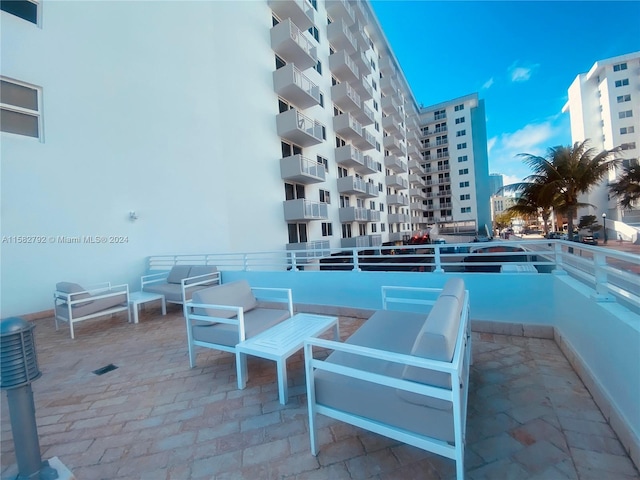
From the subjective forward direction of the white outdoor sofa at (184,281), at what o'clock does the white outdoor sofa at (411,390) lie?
the white outdoor sofa at (411,390) is roughly at 10 o'clock from the white outdoor sofa at (184,281).

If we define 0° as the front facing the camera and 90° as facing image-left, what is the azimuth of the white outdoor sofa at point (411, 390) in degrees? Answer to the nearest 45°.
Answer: approximately 90°

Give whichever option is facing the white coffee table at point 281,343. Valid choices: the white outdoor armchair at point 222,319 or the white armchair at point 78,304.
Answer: the white outdoor armchair

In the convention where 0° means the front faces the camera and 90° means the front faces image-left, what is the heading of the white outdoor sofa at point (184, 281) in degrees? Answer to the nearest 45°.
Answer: approximately 45°

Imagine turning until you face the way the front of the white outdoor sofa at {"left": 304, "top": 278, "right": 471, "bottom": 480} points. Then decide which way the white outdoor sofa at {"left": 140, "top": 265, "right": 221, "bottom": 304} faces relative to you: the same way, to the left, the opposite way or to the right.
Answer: to the left

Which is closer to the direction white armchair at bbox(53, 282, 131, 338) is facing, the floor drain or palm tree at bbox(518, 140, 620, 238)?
the palm tree

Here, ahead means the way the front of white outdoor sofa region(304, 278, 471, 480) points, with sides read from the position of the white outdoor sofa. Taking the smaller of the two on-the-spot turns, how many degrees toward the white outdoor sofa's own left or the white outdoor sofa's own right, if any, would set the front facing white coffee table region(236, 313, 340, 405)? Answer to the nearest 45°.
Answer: approximately 45° to the white outdoor sofa's own right

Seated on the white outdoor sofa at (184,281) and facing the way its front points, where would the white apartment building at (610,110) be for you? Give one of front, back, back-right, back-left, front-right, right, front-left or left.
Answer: back-left

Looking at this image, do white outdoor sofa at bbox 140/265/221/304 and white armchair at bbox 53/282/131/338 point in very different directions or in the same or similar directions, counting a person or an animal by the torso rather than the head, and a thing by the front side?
very different directions

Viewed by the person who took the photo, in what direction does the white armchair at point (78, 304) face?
facing away from the viewer and to the right of the viewer

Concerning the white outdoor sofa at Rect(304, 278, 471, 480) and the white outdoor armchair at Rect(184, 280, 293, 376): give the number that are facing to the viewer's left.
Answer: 1
